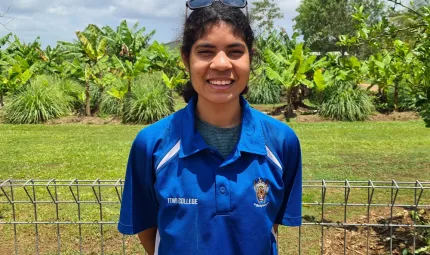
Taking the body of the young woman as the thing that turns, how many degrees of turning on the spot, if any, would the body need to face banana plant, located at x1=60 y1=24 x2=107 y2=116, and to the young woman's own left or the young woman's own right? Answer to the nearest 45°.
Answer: approximately 180°

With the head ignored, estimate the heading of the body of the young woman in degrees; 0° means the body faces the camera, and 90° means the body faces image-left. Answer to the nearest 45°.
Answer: approximately 0°

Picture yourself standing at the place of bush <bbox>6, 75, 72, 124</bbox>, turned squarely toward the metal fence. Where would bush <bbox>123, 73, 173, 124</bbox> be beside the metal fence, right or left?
left

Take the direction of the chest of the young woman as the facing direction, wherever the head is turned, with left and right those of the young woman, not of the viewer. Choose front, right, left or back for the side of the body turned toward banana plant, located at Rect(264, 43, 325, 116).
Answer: back

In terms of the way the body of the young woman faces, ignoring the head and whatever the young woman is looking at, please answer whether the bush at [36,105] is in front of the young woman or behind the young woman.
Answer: behind

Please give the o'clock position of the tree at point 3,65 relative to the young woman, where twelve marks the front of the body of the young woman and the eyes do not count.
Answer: The tree is roughly at 5 o'clock from the young woman.

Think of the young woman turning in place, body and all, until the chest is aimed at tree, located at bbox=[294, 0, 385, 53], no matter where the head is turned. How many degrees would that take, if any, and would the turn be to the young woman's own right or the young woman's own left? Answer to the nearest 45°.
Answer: approximately 180°

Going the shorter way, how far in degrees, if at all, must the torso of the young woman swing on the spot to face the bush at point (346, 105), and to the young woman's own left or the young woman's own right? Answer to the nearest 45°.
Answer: approximately 180°

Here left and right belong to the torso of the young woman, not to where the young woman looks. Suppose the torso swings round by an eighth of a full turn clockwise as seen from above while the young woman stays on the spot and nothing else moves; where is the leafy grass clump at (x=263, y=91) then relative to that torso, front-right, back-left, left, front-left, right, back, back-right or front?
back-right

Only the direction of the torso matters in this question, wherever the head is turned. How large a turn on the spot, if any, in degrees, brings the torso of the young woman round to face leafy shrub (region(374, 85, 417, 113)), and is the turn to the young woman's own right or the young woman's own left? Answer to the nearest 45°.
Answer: approximately 135° to the young woman's own left

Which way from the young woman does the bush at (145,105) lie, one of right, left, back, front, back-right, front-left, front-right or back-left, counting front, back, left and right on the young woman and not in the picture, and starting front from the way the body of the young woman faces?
back
